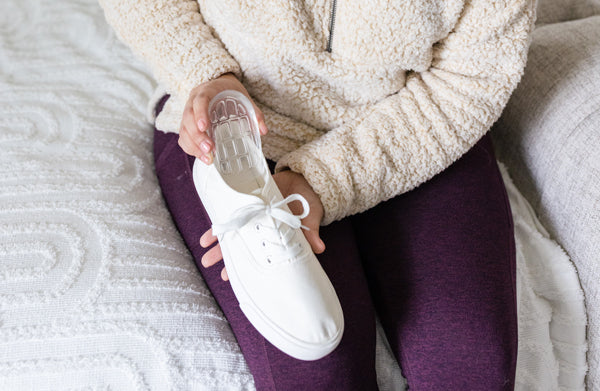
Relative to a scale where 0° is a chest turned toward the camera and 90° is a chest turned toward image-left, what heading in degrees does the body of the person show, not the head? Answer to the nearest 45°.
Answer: approximately 0°
